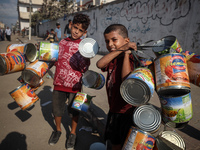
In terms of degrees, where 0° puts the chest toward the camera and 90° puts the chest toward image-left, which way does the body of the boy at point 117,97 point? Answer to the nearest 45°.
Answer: approximately 45°

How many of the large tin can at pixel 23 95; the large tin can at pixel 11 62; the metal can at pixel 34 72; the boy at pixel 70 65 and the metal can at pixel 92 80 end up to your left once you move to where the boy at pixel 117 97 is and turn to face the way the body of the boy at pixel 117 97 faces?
0

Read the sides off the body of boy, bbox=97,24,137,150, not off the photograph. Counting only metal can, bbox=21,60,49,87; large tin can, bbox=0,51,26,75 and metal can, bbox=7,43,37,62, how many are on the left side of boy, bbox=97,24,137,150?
0

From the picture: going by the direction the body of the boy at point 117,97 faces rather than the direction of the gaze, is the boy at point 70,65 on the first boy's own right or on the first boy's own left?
on the first boy's own right

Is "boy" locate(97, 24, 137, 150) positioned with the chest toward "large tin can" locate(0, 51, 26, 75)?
no

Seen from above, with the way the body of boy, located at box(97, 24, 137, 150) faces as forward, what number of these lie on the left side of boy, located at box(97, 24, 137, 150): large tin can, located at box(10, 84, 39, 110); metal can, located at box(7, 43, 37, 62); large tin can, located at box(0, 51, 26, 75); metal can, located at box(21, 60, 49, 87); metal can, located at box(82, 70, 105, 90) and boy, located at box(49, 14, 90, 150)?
0

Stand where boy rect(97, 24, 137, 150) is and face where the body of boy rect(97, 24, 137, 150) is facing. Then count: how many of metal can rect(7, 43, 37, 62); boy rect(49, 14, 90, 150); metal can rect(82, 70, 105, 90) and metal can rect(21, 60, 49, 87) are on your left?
0

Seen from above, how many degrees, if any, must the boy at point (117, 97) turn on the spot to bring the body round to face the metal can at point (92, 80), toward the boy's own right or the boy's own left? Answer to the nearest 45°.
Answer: approximately 90° to the boy's own right

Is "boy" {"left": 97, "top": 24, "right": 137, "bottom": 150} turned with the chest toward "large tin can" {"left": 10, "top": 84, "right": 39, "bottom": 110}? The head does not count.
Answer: no

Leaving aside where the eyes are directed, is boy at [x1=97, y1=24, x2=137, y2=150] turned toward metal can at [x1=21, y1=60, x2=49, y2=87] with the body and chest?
no

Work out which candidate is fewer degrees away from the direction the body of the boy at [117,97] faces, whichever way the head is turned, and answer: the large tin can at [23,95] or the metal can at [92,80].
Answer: the large tin can
